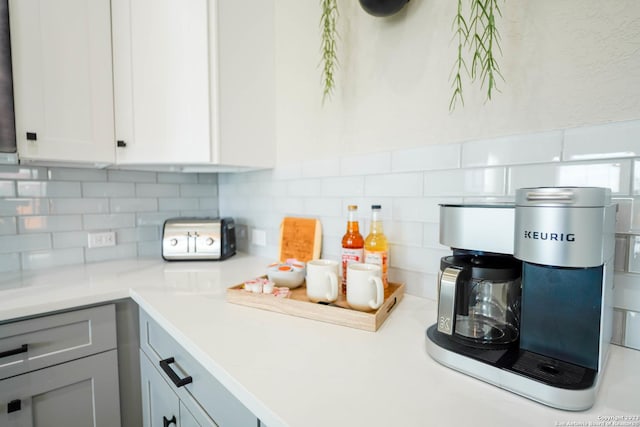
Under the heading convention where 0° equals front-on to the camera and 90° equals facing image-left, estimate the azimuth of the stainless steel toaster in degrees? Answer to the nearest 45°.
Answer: approximately 0°

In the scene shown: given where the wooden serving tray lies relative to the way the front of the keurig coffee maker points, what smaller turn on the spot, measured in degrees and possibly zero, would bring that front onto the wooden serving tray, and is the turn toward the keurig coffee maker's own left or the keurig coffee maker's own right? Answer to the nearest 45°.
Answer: approximately 45° to the keurig coffee maker's own right

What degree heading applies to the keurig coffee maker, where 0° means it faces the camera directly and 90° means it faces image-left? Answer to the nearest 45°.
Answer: approximately 45°

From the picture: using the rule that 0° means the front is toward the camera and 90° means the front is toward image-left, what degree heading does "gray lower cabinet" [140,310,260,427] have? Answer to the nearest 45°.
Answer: approximately 45°

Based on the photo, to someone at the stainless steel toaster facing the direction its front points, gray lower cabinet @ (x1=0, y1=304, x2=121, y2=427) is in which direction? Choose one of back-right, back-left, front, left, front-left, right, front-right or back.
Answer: front-right

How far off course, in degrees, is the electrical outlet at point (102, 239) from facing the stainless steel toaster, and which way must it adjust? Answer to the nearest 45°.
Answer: approximately 45° to its left

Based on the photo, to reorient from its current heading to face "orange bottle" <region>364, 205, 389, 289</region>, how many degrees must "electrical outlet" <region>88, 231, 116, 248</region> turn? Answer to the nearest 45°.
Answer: approximately 45° to its left

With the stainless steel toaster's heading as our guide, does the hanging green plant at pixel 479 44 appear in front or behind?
in front

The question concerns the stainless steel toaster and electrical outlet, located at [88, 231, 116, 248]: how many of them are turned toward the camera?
2
